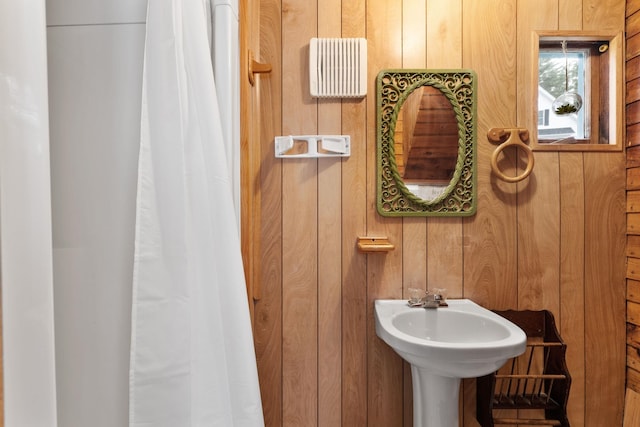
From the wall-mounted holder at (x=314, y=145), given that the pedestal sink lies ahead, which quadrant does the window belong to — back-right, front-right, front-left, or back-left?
front-left

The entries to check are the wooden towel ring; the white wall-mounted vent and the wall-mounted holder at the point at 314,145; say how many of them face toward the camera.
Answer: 3

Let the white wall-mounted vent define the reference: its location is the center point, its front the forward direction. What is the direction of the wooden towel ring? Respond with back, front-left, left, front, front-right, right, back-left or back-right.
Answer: left

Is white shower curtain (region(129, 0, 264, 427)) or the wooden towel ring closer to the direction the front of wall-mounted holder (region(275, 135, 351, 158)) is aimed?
the white shower curtain

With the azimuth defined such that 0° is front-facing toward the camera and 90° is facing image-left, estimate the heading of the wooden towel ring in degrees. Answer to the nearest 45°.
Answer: approximately 0°

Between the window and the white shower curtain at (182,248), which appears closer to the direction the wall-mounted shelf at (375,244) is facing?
the white shower curtain

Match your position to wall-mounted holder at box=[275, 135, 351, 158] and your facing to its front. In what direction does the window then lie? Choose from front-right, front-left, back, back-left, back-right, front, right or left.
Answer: left

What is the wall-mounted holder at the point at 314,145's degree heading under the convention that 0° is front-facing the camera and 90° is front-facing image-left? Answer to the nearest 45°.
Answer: approximately 0°

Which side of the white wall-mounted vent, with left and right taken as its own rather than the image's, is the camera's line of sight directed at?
front

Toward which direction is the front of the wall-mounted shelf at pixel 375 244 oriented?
toward the camera

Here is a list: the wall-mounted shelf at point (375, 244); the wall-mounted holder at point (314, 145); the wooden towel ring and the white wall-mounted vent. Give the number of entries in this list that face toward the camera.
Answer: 4
